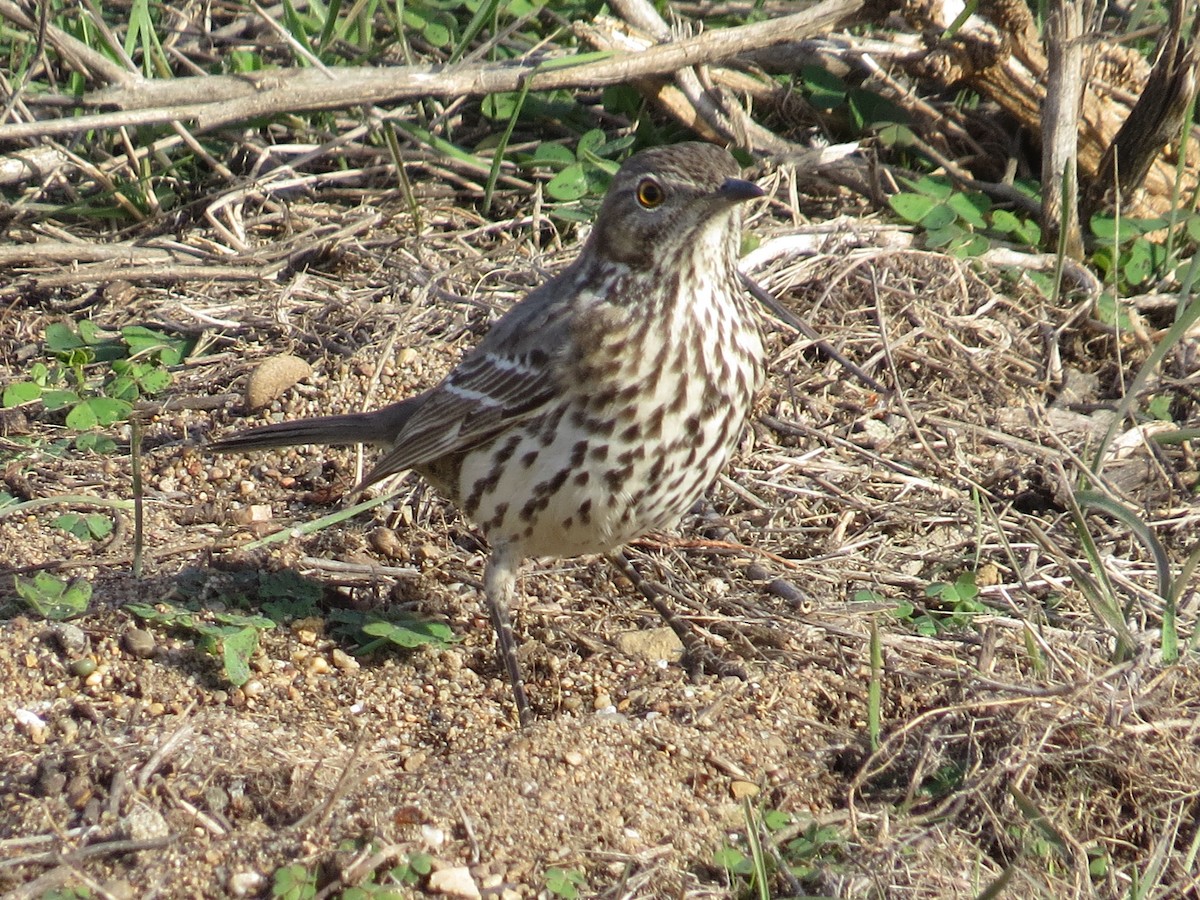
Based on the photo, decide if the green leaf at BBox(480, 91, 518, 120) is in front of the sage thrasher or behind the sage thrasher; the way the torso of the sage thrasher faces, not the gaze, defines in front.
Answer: behind

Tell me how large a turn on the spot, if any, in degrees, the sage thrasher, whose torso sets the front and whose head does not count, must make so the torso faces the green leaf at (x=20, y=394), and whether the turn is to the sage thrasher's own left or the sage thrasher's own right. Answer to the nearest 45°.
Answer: approximately 180°

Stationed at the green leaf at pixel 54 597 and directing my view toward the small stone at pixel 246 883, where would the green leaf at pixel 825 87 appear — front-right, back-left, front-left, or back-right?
back-left

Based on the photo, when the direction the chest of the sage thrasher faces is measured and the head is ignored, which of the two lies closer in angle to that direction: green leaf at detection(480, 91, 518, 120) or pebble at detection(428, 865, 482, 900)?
the pebble

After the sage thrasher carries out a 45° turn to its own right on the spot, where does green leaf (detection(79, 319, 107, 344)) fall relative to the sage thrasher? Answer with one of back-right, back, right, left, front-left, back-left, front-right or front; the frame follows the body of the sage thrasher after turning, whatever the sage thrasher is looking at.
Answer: back-right

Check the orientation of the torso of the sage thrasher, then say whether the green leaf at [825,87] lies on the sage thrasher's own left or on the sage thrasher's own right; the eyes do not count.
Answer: on the sage thrasher's own left

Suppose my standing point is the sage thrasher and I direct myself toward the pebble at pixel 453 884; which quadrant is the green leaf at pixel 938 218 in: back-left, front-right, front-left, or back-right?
back-left

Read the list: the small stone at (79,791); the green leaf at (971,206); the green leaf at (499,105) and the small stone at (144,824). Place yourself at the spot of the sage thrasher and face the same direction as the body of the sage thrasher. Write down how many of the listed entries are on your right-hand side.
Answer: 2

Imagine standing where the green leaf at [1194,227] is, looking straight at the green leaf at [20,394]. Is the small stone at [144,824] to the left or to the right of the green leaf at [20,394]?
left

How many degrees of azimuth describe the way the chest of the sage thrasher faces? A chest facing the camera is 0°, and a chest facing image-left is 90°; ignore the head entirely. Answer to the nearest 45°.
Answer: approximately 315°

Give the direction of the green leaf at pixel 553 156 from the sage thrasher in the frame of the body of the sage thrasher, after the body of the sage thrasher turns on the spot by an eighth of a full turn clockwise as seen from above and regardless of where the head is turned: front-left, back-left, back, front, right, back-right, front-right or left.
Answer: back
